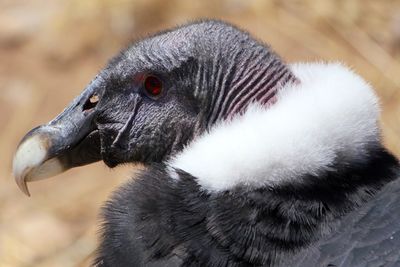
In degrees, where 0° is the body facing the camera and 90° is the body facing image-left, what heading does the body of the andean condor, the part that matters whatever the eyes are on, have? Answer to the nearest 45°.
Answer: approximately 90°
